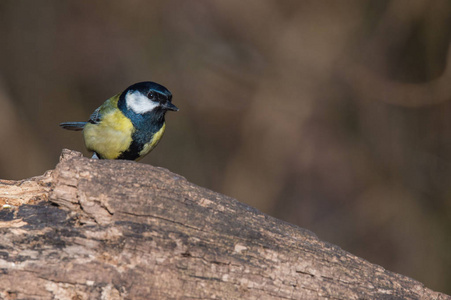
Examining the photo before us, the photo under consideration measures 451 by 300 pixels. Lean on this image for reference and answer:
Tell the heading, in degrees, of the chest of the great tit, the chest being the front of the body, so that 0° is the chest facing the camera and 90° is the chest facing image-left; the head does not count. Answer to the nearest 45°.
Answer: approximately 315°
